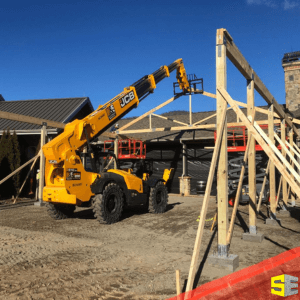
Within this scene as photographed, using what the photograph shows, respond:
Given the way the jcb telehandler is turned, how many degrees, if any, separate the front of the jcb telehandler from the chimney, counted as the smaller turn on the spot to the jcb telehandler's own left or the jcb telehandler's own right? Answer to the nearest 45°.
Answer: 0° — it already faces it

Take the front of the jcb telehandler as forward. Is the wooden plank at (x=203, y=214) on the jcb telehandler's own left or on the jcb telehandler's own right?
on the jcb telehandler's own right

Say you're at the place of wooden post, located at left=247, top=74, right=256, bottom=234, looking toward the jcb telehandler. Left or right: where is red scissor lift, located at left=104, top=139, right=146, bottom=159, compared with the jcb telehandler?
right

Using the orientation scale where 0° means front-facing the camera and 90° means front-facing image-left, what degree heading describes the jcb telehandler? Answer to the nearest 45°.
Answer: approximately 225°

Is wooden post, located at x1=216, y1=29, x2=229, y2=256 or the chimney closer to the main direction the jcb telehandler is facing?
the chimney
